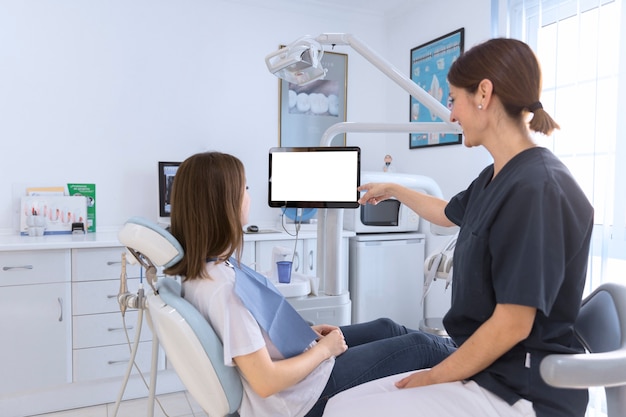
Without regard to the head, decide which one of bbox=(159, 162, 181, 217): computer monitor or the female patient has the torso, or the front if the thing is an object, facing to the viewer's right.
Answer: the female patient

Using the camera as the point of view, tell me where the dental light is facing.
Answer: facing the viewer and to the left of the viewer

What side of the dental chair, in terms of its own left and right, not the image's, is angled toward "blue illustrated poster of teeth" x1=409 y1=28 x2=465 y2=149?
front

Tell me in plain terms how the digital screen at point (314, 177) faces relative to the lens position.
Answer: facing the viewer

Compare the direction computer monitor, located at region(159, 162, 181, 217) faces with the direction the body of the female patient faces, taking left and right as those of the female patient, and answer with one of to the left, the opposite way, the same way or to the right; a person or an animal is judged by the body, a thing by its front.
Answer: to the right

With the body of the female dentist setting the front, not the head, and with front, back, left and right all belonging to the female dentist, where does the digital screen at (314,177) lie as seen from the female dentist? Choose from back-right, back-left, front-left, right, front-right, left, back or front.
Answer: front-right

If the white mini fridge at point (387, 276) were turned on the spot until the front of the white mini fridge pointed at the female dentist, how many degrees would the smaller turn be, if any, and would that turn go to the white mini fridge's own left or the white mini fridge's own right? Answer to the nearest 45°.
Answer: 0° — it already faces them

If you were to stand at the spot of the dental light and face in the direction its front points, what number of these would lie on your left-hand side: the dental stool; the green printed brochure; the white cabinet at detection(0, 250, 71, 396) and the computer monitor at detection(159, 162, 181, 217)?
1

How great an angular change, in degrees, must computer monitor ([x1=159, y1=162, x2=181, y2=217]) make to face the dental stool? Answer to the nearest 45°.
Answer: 0° — it already faces it

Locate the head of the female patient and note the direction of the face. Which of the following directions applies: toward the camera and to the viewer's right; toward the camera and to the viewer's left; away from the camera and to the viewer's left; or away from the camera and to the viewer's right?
away from the camera and to the viewer's right

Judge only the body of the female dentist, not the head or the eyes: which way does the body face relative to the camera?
to the viewer's left

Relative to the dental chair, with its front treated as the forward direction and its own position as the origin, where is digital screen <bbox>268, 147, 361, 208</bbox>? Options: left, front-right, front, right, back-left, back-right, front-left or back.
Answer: front

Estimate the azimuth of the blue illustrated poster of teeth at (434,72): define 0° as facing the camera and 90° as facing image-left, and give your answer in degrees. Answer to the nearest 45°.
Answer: approximately 45°

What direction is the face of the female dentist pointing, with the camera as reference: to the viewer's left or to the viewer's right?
to the viewer's left
